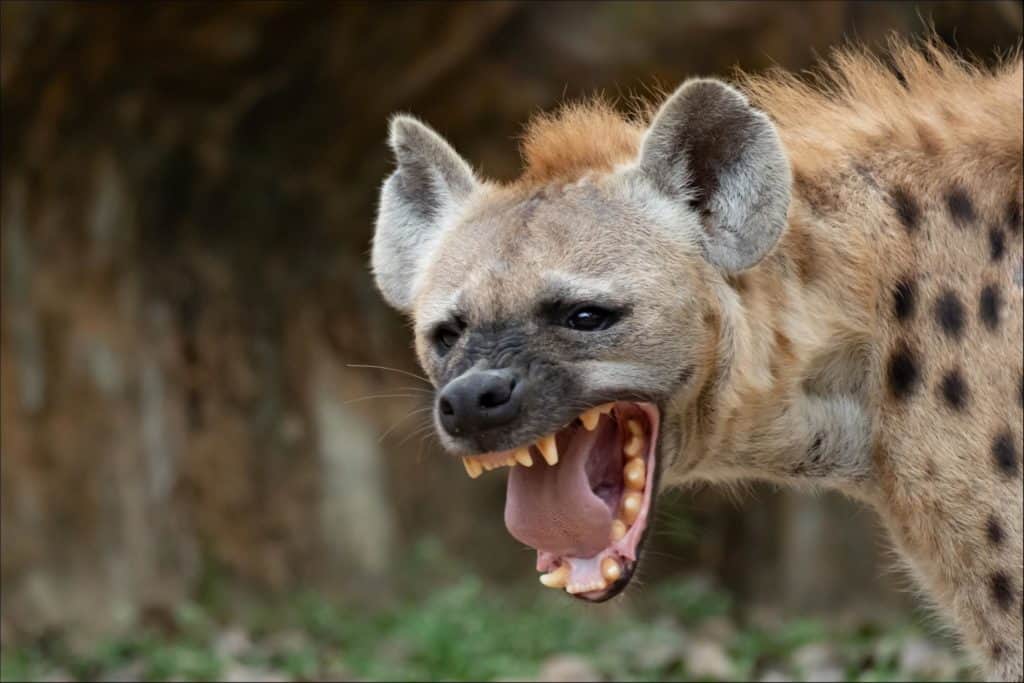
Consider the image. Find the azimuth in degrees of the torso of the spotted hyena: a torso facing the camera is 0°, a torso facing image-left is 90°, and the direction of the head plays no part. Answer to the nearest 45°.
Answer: approximately 45°
